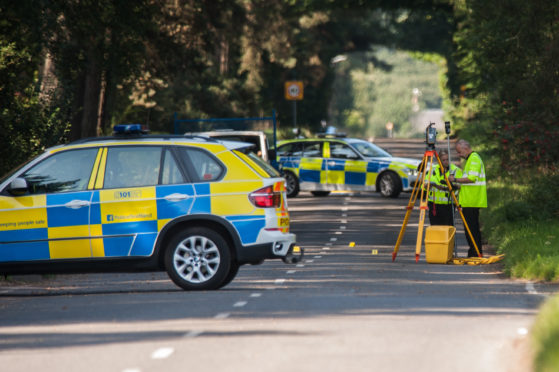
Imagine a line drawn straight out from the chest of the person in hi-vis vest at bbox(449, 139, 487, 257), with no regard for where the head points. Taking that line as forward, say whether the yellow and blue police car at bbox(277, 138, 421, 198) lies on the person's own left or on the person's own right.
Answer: on the person's own right

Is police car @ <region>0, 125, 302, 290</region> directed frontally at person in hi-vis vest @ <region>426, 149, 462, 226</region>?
no

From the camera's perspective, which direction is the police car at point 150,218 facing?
to the viewer's left

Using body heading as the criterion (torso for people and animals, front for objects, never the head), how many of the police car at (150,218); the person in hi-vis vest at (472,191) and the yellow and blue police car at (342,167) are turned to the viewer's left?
2

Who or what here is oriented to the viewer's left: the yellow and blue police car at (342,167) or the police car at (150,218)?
the police car

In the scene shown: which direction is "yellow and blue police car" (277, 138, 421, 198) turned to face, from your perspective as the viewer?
facing the viewer and to the right of the viewer

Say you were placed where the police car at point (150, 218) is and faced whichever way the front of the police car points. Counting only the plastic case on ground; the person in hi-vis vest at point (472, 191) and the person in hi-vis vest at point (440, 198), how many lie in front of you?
0

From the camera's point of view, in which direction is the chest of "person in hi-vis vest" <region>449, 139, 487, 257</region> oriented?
to the viewer's left

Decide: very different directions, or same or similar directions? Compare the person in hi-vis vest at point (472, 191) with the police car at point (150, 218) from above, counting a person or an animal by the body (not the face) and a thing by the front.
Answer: same or similar directions

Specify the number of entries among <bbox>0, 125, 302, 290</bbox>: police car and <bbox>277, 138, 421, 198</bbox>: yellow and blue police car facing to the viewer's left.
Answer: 1

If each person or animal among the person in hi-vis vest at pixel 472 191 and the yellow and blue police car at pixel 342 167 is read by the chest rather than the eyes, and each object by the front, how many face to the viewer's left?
1

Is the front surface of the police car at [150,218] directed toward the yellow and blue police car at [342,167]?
no
